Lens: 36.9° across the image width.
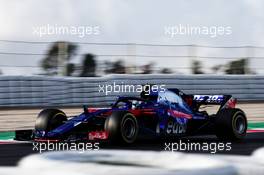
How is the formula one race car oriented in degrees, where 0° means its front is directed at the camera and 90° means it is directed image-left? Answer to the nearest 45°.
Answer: approximately 45°

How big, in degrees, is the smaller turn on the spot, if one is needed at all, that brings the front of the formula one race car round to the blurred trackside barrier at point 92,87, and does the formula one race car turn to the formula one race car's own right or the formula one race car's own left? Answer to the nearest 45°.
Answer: approximately 135° to the formula one race car's own right
